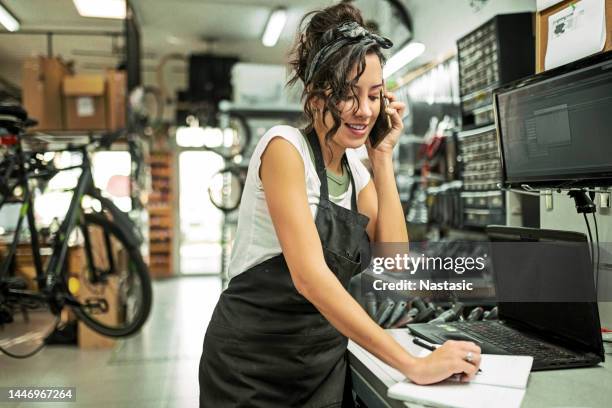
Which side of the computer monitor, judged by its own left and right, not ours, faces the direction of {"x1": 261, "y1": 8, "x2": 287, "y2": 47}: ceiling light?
right

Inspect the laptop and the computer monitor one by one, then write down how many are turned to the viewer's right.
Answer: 0

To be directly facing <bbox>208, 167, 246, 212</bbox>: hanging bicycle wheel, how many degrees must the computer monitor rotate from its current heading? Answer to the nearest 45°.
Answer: approximately 90° to its right

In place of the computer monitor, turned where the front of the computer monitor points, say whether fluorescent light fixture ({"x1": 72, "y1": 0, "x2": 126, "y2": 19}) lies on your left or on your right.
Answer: on your right

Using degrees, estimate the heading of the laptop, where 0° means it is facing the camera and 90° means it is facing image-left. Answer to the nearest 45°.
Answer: approximately 45°

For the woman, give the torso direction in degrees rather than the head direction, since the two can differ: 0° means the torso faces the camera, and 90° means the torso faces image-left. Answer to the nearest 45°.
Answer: approximately 315°

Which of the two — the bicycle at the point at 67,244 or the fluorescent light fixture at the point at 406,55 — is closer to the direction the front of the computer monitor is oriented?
the bicycle

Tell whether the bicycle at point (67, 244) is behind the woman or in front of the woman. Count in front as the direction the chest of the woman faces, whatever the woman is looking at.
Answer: behind

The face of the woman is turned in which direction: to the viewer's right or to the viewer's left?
to the viewer's right

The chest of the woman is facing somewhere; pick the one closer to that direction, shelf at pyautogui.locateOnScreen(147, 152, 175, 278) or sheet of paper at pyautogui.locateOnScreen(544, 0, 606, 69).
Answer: the sheet of paper

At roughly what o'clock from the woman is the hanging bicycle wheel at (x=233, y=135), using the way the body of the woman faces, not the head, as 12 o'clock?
The hanging bicycle wheel is roughly at 7 o'clock from the woman.

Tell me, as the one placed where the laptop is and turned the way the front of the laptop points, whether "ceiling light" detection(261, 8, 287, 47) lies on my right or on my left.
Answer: on my right
